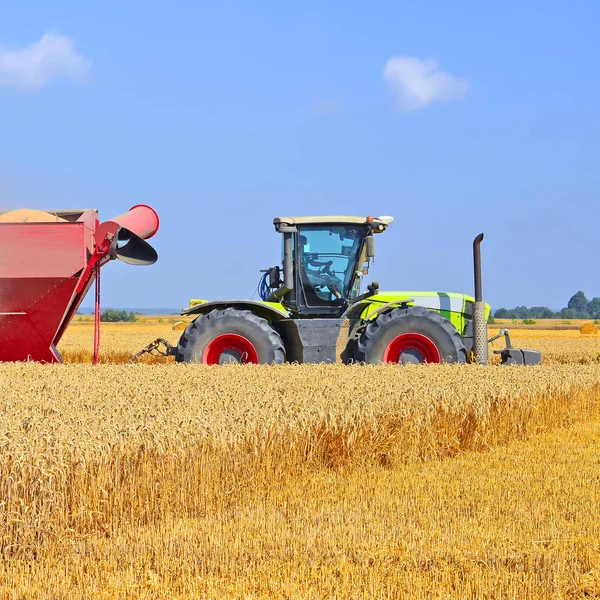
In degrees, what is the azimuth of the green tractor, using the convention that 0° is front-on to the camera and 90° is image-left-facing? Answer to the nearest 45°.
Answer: approximately 270°

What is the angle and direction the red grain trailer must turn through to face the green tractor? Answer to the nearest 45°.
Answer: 0° — it already faces it

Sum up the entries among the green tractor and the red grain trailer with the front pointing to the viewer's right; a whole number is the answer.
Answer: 2

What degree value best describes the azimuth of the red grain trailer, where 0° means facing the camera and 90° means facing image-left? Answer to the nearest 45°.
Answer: approximately 270°

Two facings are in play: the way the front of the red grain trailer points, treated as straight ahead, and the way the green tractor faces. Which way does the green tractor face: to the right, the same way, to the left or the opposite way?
the same way

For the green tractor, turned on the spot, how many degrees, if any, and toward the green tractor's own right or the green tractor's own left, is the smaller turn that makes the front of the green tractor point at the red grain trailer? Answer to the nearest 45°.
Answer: approximately 180°
